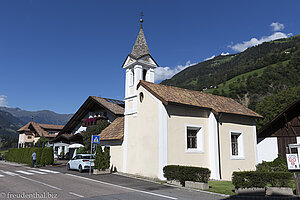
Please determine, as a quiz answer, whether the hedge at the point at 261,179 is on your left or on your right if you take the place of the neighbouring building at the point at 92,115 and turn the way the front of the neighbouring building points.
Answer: on your left

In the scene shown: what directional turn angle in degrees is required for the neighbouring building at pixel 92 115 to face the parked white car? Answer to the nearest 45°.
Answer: approximately 45° to its left

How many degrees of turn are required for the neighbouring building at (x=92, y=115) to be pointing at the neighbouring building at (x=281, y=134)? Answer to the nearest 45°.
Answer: approximately 90° to its left

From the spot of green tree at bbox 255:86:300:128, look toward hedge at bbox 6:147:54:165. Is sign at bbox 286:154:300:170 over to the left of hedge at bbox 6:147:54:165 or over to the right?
left

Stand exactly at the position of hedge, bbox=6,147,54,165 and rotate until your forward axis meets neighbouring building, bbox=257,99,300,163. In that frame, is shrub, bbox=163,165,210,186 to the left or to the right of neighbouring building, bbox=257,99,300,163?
right

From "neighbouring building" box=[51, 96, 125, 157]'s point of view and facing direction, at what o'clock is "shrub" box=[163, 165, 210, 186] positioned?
The shrub is roughly at 10 o'clock from the neighbouring building.

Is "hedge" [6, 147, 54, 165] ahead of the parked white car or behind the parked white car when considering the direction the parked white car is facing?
ahead

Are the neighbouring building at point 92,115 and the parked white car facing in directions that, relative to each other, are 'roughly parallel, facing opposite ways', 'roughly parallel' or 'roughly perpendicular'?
roughly perpendicular

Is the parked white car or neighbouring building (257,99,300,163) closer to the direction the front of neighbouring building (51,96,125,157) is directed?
the parked white car
